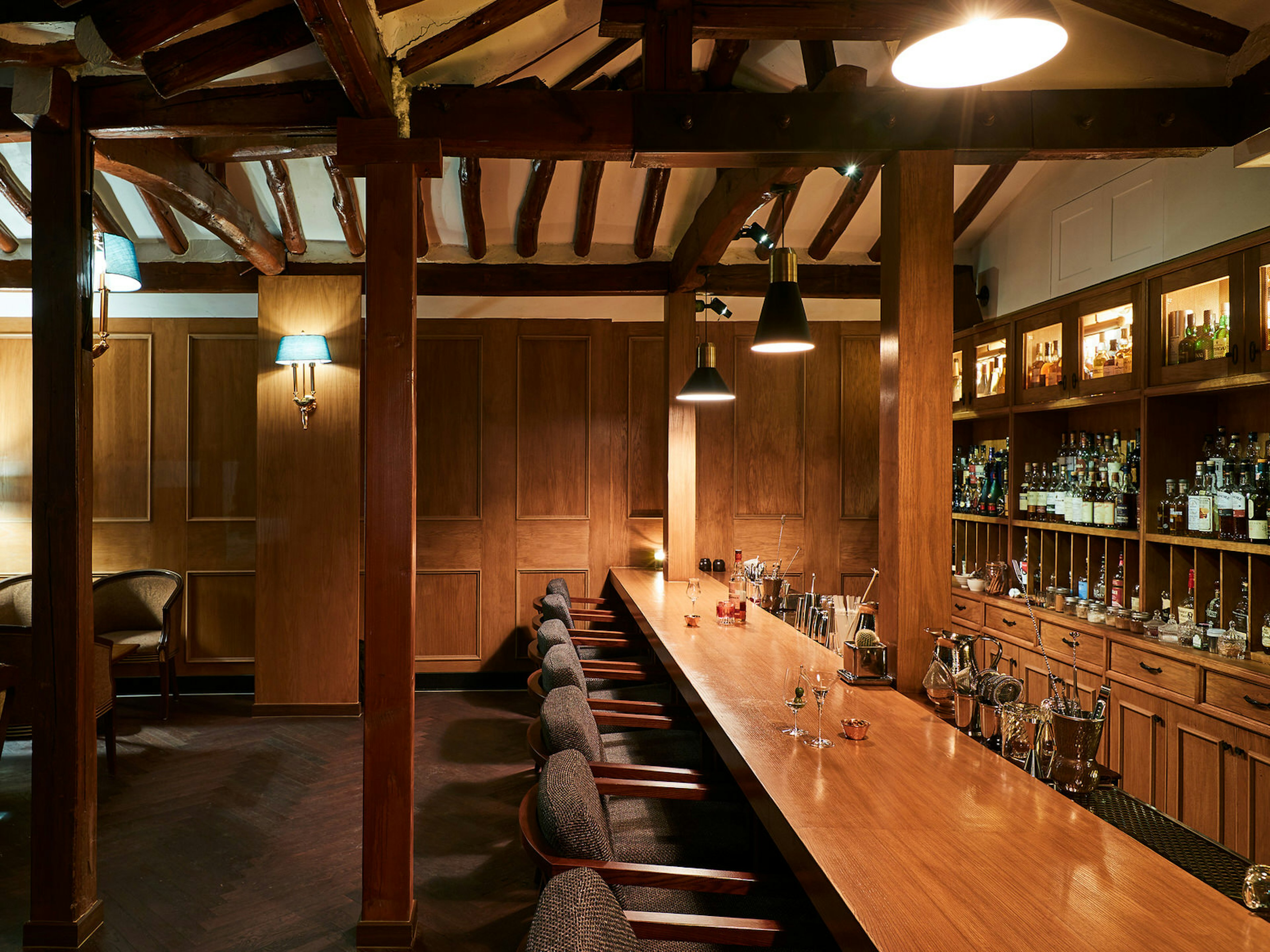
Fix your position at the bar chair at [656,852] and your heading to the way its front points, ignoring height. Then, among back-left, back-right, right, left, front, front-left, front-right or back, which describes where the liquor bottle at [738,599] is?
left

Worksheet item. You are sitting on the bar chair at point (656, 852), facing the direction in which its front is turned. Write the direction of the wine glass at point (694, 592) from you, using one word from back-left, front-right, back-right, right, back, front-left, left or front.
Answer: left

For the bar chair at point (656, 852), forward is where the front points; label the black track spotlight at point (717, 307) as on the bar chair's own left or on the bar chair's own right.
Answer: on the bar chair's own left

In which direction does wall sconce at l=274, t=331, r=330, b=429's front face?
toward the camera

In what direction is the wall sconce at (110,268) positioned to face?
to the viewer's right

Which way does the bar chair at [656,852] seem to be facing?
to the viewer's right

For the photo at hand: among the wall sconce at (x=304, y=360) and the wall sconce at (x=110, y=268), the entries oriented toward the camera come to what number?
1

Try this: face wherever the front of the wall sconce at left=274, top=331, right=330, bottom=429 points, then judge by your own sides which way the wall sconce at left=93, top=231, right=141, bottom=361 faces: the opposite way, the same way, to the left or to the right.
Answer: to the left

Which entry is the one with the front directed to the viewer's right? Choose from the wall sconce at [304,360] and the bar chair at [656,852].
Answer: the bar chair

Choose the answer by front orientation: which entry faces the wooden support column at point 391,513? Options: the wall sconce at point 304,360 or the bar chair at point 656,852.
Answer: the wall sconce

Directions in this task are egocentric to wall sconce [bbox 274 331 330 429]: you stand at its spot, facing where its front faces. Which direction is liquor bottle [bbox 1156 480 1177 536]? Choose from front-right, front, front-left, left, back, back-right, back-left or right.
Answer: front-left

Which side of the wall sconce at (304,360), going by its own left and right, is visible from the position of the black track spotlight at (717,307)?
left

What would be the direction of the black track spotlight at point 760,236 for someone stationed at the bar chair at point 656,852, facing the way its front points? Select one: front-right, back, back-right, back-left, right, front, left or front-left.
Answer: left

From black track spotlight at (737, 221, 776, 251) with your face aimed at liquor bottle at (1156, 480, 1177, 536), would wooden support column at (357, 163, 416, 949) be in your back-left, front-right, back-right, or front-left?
back-right
